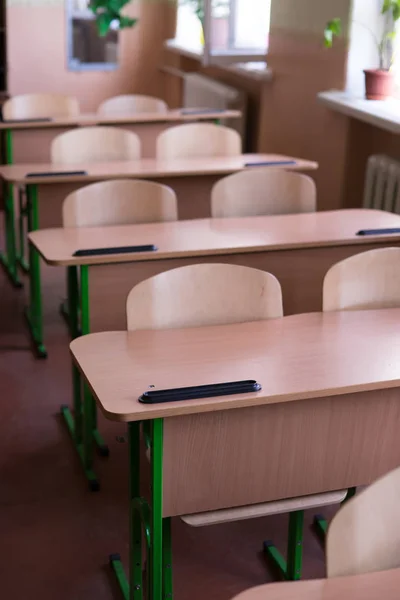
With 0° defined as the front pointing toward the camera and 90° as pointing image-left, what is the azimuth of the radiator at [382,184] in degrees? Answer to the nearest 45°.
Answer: approximately 45°

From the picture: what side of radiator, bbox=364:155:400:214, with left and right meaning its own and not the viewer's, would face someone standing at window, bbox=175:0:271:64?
right

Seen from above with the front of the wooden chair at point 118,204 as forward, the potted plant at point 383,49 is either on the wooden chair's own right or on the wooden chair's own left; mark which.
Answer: on the wooden chair's own left

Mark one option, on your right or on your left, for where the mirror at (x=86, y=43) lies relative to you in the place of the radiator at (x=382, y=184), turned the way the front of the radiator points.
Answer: on your right

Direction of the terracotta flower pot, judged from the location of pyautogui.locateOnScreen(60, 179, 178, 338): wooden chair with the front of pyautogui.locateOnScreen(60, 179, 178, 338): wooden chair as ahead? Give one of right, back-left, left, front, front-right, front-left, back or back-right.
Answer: back-left

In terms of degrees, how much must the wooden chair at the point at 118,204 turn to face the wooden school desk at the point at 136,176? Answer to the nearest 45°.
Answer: approximately 180°

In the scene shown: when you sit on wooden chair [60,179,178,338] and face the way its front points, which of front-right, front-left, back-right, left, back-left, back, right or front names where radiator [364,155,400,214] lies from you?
back-left

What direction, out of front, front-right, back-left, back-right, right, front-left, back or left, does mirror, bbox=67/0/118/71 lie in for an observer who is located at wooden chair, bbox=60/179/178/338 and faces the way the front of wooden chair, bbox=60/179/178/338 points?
back

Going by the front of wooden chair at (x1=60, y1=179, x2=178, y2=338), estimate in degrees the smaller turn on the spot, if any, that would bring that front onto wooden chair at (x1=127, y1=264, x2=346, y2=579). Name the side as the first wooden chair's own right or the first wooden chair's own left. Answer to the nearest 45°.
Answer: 0° — it already faces it

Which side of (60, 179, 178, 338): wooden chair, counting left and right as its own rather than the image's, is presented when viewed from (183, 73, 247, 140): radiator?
back
